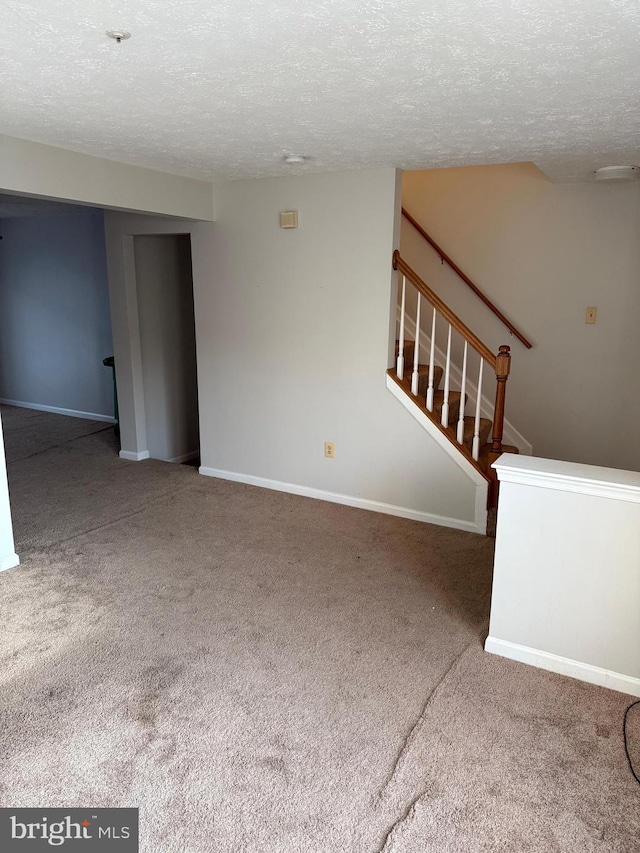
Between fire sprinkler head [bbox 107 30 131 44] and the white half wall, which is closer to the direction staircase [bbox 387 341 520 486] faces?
the white half wall

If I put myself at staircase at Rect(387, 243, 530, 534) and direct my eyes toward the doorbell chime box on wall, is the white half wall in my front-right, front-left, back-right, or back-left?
back-left

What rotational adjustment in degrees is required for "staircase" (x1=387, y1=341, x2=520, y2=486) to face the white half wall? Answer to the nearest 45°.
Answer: approximately 45° to its right

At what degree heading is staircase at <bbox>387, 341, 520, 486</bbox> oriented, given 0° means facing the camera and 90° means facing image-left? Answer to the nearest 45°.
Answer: approximately 315°

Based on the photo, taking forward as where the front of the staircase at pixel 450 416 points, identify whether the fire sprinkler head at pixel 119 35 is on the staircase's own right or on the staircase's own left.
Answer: on the staircase's own right
